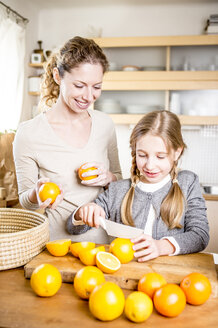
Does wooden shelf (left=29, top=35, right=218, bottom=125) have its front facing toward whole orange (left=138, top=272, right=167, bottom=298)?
yes

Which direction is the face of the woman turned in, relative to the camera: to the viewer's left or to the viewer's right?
to the viewer's right

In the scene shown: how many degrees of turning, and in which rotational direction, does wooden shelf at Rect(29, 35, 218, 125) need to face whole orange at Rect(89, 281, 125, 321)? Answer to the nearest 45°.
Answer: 0° — it already faces it

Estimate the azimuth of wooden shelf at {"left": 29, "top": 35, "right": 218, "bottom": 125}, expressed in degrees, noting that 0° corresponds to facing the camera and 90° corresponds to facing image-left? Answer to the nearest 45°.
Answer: approximately 0°

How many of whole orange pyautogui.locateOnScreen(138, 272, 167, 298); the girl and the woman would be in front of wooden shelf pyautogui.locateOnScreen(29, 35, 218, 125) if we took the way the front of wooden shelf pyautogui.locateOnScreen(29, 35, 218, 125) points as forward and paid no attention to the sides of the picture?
3

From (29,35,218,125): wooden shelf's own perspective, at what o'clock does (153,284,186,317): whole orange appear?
The whole orange is roughly at 12 o'clock from the wooden shelf.

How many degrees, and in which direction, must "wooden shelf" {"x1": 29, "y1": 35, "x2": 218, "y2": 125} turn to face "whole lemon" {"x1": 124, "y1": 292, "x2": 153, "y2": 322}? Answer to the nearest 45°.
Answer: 0° — it already faces it

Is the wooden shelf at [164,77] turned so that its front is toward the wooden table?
yes

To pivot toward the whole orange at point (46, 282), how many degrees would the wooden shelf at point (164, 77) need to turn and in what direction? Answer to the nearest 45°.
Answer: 0° — it already faces it
